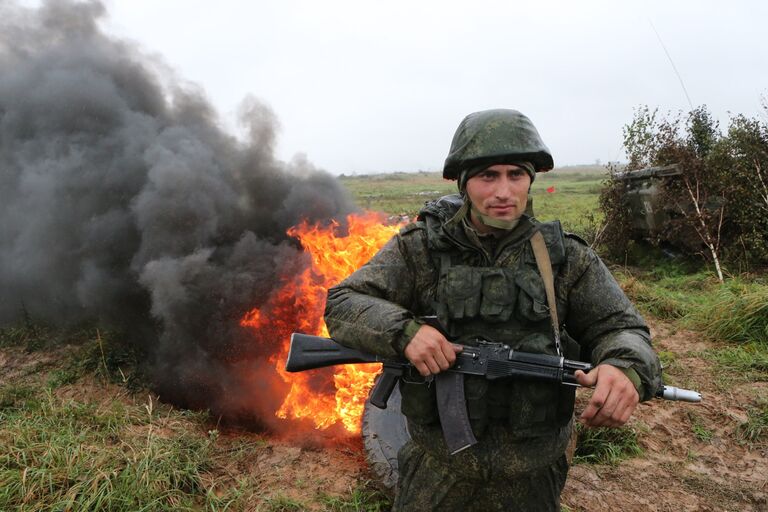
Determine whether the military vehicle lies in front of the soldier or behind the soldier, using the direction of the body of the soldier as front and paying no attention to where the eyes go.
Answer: behind

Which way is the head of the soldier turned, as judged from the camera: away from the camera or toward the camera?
toward the camera

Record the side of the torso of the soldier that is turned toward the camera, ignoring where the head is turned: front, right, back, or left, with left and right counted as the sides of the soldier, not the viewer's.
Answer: front
